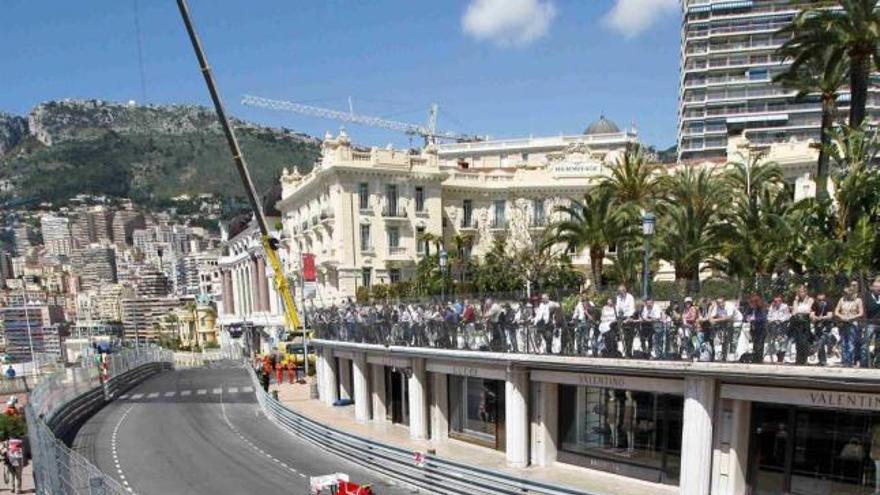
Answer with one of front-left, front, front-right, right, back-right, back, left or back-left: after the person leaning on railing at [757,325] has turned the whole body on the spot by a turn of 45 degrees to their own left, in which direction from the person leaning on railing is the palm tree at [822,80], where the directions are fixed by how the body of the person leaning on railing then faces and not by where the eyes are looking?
back

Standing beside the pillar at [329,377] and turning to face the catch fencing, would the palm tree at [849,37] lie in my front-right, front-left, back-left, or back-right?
back-left

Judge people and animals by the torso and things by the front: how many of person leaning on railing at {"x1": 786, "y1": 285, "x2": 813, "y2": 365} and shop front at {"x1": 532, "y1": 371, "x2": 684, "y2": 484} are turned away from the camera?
0

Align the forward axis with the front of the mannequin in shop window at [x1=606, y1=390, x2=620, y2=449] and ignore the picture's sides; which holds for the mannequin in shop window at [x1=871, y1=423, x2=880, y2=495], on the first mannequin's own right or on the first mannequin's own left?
on the first mannequin's own left

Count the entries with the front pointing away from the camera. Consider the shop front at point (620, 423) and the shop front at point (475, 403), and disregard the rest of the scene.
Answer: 0

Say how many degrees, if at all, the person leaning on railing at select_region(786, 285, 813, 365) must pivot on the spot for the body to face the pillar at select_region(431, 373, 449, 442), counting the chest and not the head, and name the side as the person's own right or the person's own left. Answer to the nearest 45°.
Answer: approximately 45° to the person's own right

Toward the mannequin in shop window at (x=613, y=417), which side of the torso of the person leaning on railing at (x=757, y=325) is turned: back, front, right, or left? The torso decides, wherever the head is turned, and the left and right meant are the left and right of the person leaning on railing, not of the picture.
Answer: right

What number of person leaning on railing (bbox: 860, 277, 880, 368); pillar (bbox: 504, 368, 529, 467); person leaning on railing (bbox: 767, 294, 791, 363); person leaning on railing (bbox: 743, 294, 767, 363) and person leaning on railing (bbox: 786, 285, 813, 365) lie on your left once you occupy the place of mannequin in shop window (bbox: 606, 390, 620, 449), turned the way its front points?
4

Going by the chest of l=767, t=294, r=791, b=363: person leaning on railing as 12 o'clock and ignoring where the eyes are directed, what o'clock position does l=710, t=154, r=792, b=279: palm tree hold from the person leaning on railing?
The palm tree is roughly at 6 o'clock from the person leaning on railing.
